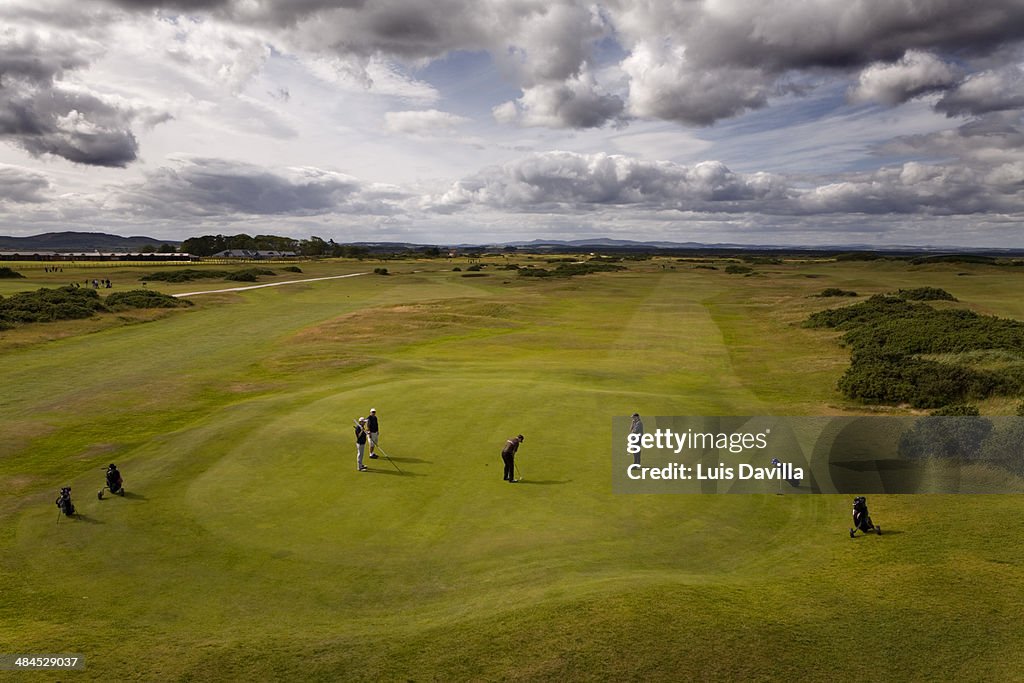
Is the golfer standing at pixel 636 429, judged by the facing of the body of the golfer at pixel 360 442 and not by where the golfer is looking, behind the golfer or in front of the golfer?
in front

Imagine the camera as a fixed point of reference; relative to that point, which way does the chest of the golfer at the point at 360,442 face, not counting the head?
to the viewer's right

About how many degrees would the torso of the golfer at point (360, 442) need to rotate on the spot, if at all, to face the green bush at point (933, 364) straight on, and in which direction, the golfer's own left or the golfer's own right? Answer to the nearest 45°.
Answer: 0° — they already face it

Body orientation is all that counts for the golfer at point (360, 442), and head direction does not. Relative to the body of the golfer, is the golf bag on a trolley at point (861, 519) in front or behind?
in front

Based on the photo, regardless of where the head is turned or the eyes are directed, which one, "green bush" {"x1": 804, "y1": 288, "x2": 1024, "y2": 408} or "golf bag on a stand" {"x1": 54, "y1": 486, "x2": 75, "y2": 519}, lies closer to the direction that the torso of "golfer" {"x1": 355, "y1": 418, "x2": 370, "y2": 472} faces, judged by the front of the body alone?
the green bush

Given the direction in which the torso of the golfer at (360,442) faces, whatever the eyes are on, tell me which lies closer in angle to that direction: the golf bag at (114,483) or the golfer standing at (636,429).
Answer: the golfer standing

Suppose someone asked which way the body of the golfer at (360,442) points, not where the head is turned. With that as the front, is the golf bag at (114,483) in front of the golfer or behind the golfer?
behind

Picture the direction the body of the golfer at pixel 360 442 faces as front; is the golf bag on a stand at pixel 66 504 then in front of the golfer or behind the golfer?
behind

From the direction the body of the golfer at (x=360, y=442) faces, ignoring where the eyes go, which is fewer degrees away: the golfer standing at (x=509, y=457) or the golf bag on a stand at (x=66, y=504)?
the golfer standing
